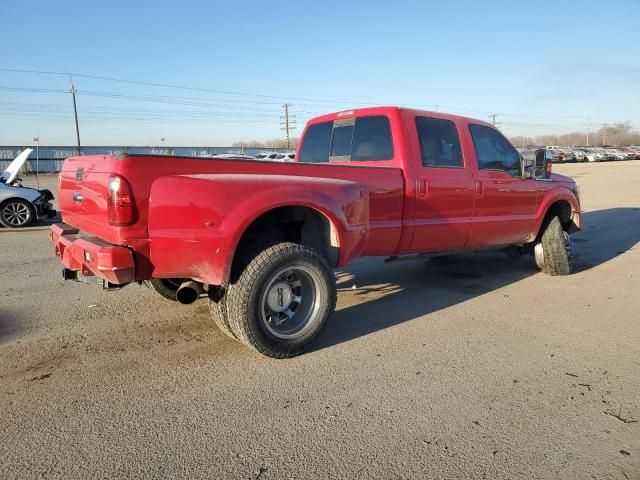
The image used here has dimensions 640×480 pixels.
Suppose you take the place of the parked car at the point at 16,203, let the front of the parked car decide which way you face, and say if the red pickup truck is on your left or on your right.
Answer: on your right

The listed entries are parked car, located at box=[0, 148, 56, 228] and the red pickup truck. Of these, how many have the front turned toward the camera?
0

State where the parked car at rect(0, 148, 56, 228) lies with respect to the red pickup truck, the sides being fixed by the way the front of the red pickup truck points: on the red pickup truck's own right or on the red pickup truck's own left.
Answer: on the red pickup truck's own left

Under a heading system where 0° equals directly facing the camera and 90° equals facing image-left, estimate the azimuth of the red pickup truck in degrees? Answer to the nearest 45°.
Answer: approximately 225°

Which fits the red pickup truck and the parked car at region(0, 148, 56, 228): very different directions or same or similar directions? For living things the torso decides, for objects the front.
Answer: same or similar directions

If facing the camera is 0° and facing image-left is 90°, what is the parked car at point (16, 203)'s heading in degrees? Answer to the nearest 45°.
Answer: approximately 270°
